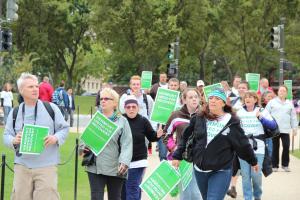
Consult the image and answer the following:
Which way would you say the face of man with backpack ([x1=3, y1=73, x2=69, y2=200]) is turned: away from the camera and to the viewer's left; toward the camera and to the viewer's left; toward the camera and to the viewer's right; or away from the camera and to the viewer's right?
toward the camera and to the viewer's right

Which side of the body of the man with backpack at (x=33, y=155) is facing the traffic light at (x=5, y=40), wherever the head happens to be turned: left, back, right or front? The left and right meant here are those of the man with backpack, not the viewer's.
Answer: back

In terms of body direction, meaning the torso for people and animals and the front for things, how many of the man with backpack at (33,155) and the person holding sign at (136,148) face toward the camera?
2
